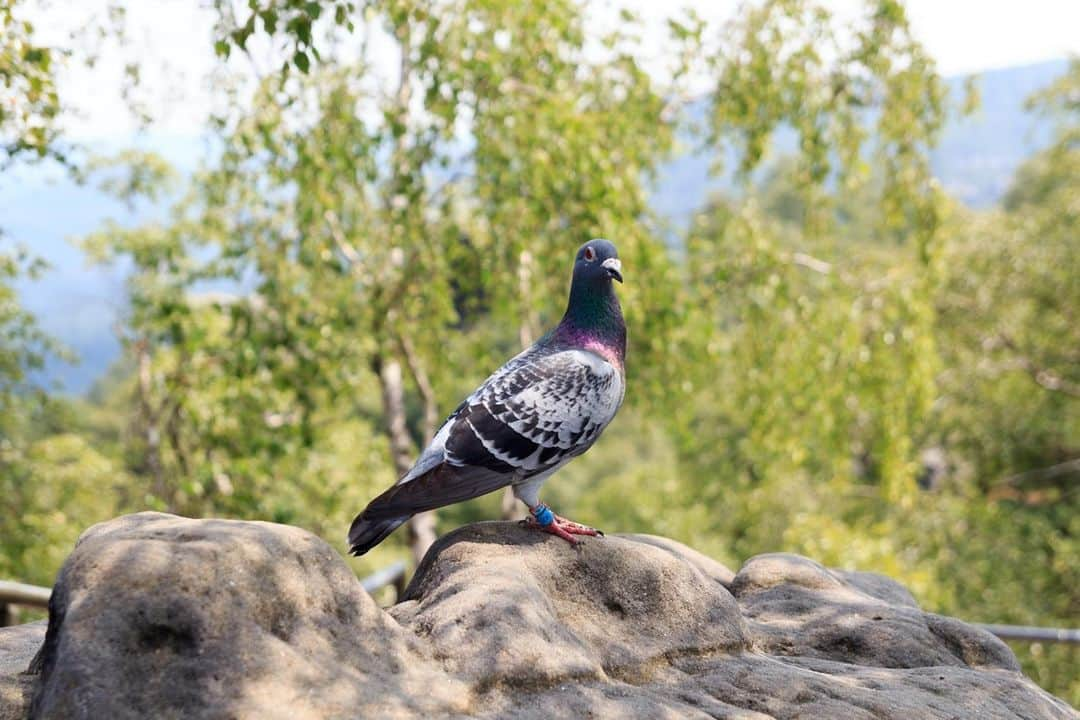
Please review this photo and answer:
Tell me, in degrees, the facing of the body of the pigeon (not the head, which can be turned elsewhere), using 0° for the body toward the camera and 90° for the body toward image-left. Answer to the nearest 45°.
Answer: approximately 270°

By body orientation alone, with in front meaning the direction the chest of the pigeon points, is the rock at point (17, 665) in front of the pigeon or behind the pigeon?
behind
